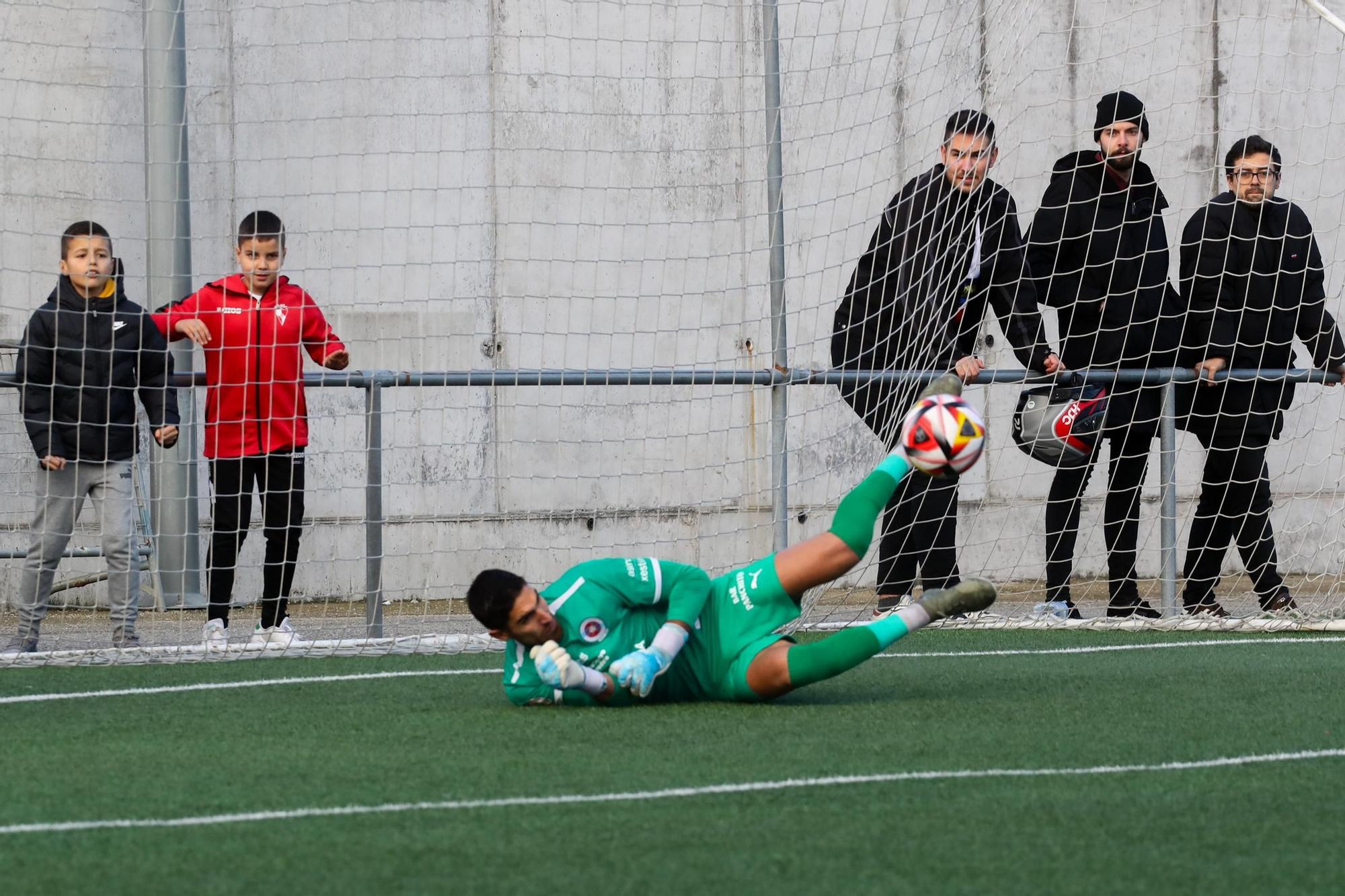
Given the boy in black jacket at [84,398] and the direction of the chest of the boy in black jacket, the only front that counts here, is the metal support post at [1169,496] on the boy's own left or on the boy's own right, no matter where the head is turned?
on the boy's own left

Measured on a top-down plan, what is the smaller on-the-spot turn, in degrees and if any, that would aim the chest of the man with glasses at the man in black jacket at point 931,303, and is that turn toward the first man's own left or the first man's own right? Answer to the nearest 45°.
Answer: approximately 45° to the first man's own right

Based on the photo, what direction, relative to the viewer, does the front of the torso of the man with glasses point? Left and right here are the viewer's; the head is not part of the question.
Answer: facing the viewer

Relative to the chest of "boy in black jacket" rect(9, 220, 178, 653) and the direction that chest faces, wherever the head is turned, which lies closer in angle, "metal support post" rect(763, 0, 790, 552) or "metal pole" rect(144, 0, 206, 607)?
the metal support post

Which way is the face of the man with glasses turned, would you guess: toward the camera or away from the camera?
toward the camera

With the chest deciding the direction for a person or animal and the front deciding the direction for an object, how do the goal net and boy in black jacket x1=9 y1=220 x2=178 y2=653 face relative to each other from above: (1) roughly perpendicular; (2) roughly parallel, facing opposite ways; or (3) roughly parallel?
roughly parallel

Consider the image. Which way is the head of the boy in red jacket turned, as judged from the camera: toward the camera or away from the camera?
toward the camera

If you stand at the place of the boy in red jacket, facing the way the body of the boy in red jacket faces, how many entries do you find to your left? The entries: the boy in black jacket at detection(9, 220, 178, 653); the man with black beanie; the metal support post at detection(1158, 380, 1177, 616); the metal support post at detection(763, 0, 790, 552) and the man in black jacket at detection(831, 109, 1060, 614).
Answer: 4

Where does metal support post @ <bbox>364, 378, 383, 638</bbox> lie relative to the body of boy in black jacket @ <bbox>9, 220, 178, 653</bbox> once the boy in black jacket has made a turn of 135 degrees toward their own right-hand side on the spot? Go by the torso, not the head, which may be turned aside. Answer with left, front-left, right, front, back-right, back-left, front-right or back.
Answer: back-right

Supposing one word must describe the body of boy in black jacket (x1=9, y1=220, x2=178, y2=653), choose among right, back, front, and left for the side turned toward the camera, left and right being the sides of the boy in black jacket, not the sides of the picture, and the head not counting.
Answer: front

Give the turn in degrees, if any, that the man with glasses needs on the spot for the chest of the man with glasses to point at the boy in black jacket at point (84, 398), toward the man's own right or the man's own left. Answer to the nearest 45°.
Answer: approximately 45° to the man's own right

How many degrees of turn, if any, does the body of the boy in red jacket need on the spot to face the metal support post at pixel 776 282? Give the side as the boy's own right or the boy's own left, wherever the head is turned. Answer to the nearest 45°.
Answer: approximately 90° to the boy's own left

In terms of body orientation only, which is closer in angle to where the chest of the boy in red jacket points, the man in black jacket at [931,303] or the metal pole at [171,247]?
the man in black jacket
